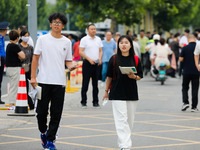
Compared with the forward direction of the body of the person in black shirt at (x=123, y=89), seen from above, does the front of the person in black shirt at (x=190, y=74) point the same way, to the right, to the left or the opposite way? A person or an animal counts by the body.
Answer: the opposite way

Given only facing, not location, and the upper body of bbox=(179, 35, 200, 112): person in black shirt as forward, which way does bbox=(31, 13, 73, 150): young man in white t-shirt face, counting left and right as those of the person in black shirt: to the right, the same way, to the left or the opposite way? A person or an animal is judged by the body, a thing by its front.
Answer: the opposite way

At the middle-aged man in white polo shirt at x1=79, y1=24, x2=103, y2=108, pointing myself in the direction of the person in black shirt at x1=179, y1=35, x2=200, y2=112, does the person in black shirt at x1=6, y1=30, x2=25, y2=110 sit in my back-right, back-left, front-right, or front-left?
back-right

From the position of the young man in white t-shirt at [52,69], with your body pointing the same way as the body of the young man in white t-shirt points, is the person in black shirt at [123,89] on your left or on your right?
on your left

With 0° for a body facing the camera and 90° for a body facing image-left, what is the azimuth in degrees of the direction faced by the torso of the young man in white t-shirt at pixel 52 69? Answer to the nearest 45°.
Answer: approximately 0°

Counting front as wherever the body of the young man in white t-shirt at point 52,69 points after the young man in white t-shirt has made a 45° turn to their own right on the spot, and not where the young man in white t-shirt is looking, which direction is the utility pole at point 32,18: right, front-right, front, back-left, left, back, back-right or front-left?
back-right

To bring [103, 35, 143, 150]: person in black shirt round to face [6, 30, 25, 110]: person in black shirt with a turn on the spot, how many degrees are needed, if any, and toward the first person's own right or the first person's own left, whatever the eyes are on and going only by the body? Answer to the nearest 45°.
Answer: approximately 135° to the first person's own right

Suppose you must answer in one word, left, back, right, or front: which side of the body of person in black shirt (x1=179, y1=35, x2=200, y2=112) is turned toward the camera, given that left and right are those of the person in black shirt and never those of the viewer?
back

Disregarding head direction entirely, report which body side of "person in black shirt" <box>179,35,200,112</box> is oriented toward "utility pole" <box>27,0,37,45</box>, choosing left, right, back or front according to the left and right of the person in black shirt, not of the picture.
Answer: left

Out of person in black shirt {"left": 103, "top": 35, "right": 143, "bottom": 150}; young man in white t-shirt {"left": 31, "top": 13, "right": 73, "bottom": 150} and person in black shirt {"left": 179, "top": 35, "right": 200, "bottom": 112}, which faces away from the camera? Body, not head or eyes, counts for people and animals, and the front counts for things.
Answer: person in black shirt {"left": 179, "top": 35, "right": 200, "bottom": 112}
